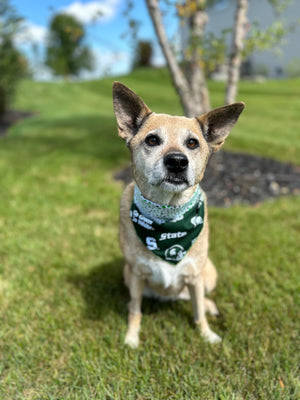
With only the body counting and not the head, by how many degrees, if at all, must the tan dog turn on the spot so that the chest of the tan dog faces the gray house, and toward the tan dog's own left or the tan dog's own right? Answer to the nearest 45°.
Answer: approximately 180°

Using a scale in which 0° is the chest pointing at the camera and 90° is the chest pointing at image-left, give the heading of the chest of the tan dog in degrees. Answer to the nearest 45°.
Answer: approximately 0°
